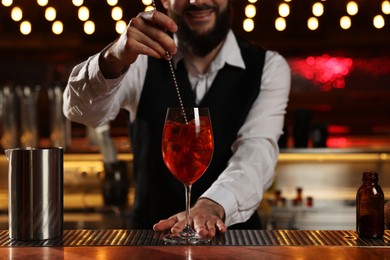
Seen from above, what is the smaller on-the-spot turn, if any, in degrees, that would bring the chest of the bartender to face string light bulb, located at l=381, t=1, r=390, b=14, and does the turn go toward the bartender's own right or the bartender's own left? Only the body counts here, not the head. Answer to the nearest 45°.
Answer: approximately 90° to the bartender's own left

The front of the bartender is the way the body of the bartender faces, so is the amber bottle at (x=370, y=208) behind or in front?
in front

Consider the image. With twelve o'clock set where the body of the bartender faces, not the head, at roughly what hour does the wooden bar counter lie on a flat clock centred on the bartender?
The wooden bar counter is roughly at 12 o'clock from the bartender.

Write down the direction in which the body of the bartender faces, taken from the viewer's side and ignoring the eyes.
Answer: toward the camera

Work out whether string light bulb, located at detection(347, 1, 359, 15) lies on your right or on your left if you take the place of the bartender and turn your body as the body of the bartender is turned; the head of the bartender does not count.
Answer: on your left

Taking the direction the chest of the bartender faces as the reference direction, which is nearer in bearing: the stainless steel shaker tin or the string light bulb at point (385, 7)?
the stainless steel shaker tin

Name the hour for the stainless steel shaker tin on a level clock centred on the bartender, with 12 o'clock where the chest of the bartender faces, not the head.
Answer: The stainless steel shaker tin is roughly at 1 o'clock from the bartender.
